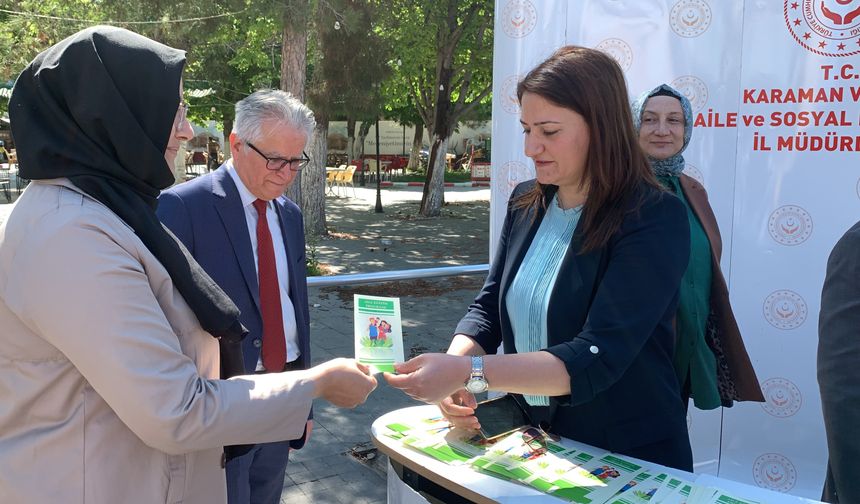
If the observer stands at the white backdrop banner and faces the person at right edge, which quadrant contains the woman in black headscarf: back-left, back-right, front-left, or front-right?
front-right

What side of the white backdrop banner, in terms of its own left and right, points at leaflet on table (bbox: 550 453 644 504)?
front

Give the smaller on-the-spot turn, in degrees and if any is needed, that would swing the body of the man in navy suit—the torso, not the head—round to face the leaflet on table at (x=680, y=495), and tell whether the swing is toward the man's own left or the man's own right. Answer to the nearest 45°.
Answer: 0° — they already face it

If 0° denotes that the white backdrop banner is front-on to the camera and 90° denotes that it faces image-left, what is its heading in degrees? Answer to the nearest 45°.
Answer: approximately 0°

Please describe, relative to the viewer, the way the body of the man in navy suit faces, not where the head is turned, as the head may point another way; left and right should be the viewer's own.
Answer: facing the viewer and to the right of the viewer

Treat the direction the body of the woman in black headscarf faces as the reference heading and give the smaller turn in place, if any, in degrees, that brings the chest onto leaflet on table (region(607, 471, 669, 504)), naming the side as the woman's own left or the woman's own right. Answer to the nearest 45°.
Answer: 0° — they already face it

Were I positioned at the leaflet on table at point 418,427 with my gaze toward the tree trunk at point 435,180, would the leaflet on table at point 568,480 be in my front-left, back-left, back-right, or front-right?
back-right

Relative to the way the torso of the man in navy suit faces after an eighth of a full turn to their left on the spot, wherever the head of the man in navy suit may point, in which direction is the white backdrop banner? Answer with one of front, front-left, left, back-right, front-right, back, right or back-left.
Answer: front

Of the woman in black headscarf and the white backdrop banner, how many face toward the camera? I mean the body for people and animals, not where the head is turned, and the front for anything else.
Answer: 1

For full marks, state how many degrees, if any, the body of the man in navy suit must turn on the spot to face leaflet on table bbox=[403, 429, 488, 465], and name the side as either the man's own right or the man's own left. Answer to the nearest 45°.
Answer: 0° — they already face it

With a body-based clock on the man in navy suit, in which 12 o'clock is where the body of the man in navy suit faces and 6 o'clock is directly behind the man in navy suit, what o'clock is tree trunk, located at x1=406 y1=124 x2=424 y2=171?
The tree trunk is roughly at 8 o'clock from the man in navy suit.

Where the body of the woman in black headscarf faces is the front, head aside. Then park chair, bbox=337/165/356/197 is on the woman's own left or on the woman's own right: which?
on the woman's own left

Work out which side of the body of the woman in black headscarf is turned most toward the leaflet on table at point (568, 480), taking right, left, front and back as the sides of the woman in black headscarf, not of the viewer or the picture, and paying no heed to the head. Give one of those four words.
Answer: front

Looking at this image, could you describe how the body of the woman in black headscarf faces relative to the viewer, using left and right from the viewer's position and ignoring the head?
facing to the right of the viewer

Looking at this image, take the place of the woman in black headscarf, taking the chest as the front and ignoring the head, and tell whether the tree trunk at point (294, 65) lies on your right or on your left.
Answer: on your left

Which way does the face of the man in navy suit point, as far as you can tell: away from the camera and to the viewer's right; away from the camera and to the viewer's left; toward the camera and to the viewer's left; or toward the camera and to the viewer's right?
toward the camera and to the viewer's right

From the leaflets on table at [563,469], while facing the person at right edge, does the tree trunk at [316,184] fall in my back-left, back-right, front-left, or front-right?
front-left
